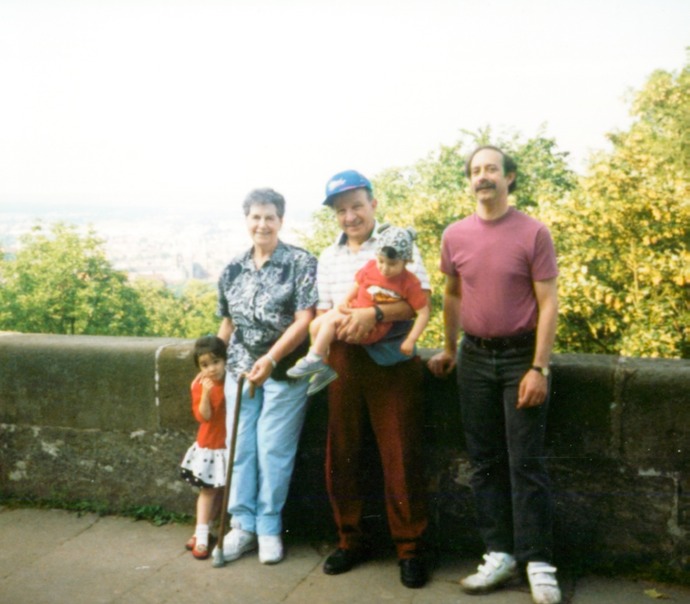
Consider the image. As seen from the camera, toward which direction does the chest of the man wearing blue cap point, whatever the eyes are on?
toward the camera

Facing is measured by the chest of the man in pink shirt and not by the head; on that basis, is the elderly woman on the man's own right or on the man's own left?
on the man's own right

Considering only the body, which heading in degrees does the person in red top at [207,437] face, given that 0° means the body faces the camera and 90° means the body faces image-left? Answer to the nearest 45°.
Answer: approximately 315°

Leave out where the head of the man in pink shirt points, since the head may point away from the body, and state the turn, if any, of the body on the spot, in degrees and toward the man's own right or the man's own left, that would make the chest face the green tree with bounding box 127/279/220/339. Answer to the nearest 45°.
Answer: approximately 135° to the man's own right

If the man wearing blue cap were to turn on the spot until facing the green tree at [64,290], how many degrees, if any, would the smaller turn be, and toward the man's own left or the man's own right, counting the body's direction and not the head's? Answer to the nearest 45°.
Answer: approximately 135° to the man's own right

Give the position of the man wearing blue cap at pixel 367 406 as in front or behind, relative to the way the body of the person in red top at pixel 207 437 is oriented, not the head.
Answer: in front

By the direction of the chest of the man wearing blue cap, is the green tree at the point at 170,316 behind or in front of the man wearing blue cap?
behind

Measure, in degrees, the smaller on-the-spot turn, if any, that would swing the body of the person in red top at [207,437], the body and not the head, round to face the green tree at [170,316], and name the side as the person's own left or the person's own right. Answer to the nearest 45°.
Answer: approximately 135° to the person's own left

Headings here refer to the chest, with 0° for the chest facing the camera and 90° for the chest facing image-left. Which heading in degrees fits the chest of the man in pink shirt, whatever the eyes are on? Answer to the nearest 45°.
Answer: approximately 0°

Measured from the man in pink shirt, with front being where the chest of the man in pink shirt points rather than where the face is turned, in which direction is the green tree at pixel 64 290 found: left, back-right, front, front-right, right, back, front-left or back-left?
back-right

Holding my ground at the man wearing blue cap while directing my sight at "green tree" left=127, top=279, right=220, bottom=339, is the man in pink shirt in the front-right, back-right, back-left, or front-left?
back-right
